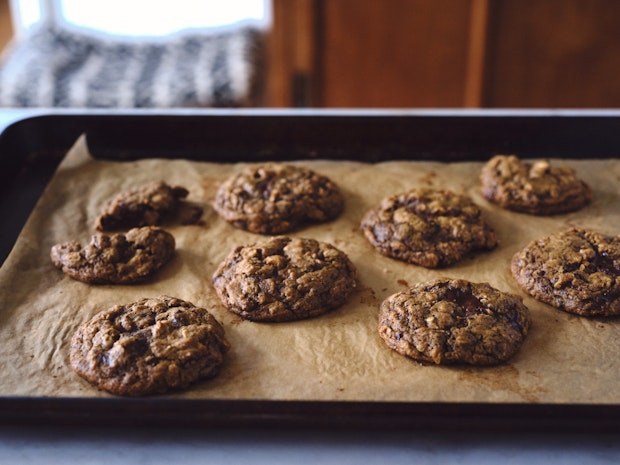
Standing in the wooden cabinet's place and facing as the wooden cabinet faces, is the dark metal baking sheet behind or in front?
in front

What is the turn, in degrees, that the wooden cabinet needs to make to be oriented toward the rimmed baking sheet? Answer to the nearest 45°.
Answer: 0° — it already faces it

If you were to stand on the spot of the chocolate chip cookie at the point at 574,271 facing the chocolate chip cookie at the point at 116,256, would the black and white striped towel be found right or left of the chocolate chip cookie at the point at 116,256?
right

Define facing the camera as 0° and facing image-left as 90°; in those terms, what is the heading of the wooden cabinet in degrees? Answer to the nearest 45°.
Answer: approximately 0°

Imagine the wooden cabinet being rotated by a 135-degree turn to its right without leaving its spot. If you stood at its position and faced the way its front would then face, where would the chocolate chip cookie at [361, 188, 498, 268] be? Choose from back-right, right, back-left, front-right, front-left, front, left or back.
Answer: back-left

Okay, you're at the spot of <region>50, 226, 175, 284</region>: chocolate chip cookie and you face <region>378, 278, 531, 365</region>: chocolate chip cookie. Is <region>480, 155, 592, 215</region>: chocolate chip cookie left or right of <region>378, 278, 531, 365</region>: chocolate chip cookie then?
left

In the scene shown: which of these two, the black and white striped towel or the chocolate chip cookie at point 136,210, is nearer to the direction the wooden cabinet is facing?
the chocolate chip cookie

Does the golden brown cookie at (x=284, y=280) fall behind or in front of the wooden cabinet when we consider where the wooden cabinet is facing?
in front

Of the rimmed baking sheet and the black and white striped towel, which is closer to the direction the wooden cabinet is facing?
the rimmed baking sheet

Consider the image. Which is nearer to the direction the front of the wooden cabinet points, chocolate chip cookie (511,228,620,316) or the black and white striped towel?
the chocolate chip cookie

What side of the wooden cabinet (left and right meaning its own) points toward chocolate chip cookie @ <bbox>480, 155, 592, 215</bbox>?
front
